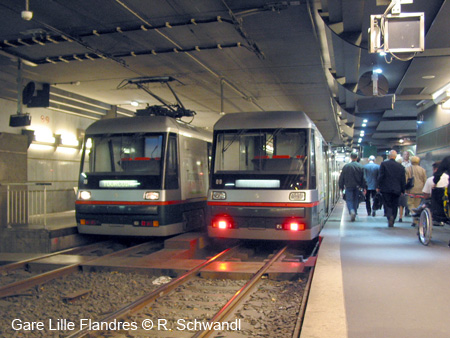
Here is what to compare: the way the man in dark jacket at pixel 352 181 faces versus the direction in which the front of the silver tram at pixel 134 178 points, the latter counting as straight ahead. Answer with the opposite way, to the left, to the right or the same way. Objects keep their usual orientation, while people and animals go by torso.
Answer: the opposite way

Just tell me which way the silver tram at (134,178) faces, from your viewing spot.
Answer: facing the viewer and to the left of the viewer

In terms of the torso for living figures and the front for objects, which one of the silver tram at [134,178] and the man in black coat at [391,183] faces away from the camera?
the man in black coat

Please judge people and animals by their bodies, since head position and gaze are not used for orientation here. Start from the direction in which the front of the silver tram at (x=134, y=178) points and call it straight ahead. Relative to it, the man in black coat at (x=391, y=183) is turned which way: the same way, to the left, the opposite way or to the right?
the opposite way

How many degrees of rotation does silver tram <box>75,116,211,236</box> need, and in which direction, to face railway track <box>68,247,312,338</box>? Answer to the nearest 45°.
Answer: approximately 45° to its left

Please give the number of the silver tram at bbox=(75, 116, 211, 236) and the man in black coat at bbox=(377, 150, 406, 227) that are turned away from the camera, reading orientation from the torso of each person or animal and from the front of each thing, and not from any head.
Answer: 1

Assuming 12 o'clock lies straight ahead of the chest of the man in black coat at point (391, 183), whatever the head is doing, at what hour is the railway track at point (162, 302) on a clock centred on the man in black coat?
The railway track is roughly at 7 o'clock from the man in black coat.

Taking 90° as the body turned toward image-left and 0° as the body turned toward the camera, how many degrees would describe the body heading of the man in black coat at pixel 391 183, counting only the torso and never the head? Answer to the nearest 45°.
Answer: approximately 180°

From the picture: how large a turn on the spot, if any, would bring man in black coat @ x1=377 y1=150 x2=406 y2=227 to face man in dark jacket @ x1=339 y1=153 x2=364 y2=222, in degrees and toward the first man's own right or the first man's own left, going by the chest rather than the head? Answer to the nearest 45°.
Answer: approximately 45° to the first man's own left

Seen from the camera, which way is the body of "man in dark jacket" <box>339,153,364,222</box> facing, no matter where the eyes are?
away from the camera
